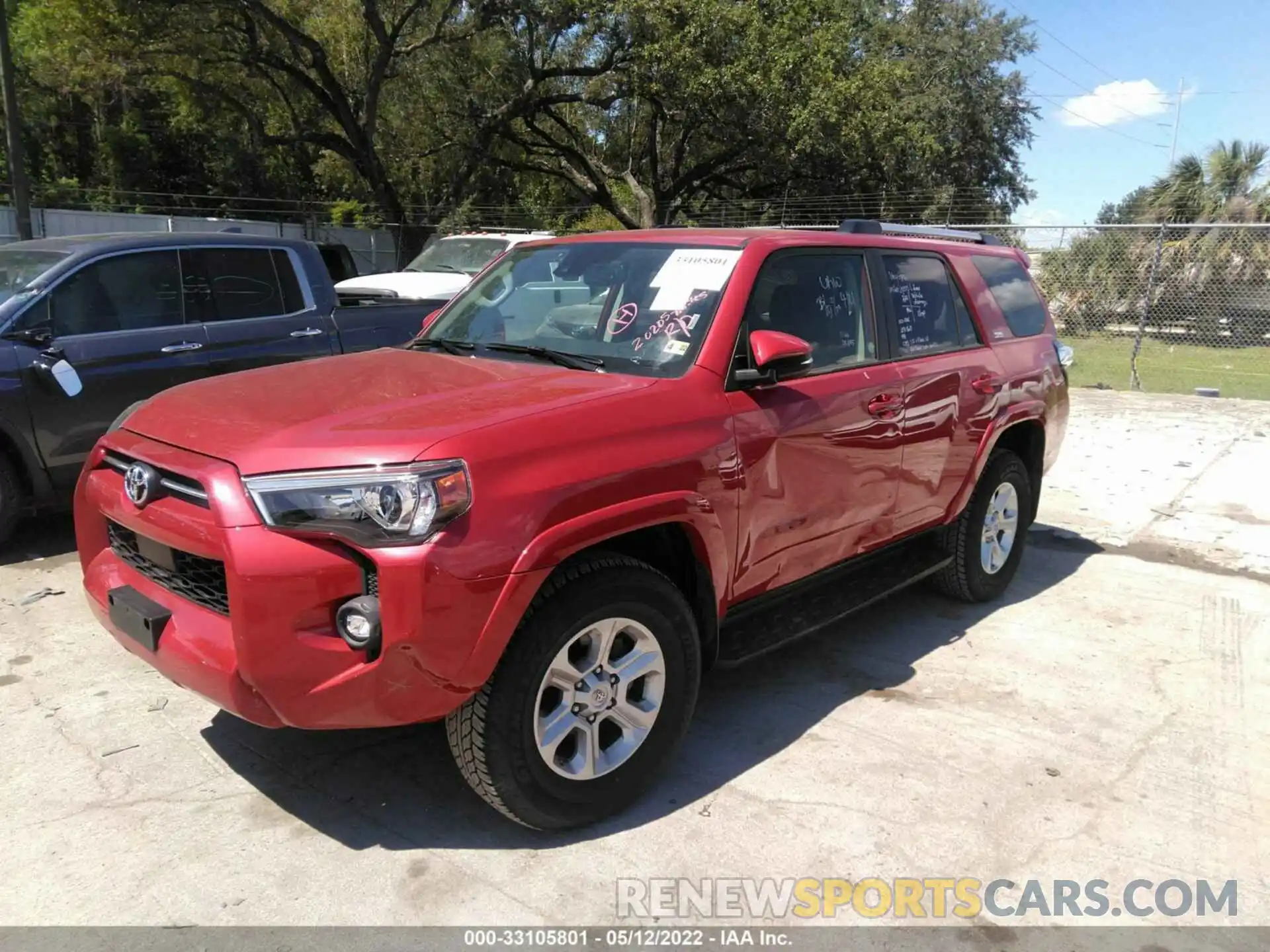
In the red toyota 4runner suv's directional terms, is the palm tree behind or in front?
behind

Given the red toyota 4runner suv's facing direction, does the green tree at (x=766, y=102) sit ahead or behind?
behind

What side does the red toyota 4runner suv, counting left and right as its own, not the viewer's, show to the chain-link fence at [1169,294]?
back

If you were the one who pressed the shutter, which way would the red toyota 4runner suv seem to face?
facing the viewer and to the left of the viewer

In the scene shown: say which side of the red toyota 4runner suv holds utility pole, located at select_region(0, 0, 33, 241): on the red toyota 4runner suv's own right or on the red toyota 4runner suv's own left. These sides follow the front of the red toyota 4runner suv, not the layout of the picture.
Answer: on the red toyota 4runner suv's own right

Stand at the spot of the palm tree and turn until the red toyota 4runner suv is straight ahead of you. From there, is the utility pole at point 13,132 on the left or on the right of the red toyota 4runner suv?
right
